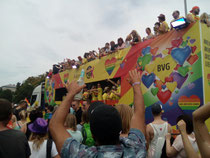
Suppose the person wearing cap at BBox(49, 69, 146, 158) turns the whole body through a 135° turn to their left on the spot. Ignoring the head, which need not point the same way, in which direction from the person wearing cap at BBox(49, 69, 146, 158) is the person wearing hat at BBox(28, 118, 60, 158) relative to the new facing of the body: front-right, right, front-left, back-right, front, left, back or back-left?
right

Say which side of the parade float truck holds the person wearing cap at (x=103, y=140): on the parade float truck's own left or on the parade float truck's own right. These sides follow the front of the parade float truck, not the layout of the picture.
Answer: on the parade float truck's own left

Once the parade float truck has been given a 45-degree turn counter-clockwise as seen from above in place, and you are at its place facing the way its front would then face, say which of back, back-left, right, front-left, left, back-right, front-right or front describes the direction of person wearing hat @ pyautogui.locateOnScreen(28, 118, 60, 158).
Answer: front-left

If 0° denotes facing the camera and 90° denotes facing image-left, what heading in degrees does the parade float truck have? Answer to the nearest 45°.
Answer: approximately 135°

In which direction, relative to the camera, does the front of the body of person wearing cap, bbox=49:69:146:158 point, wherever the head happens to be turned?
away from the camera

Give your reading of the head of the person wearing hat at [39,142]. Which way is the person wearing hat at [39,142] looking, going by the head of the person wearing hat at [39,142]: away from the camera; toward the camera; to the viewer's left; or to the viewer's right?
away from the camera

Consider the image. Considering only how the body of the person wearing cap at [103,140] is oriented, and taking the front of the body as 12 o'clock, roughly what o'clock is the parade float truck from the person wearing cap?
The parade float truck is roughly at 1 o'clock from the person wearing cap.

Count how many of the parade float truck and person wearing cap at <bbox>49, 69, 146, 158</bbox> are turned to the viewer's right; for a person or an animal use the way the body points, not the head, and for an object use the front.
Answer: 0

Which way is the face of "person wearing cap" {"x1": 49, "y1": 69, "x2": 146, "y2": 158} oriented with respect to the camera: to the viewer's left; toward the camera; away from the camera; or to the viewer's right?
away from the camera
